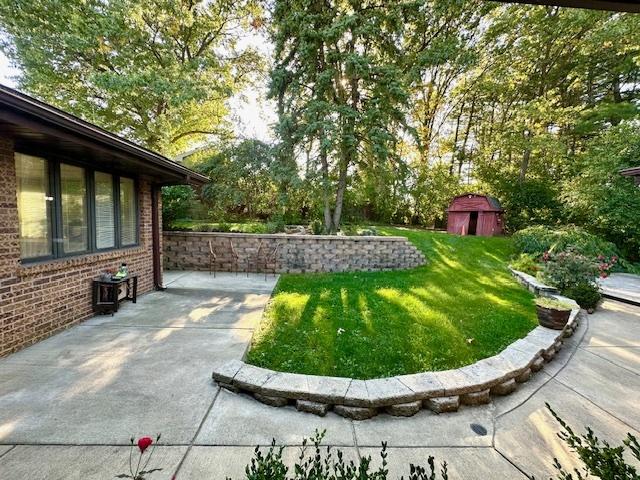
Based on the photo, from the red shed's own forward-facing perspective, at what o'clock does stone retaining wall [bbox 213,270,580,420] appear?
The stone retaining wall is roughly at 12 o'clock from the red shed.

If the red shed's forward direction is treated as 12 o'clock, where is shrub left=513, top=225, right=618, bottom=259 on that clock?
The shrub is roughly at 11 o'clock from the red shed.

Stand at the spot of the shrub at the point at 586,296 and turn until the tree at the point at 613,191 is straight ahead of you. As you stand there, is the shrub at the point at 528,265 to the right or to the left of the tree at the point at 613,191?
left

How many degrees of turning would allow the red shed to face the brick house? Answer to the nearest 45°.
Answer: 0° — it already faces it

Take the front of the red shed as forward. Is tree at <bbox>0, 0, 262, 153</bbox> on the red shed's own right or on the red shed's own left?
on the red shed's own right

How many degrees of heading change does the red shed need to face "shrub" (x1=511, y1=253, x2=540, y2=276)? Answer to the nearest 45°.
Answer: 0° — it already faces it

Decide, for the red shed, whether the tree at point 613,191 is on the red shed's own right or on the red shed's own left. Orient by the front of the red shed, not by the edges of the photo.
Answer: on the red shed's own left

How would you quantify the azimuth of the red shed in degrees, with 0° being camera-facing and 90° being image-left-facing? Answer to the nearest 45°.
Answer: approximately 0°

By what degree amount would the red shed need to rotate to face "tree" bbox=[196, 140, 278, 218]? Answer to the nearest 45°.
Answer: approximately 45° to its right
